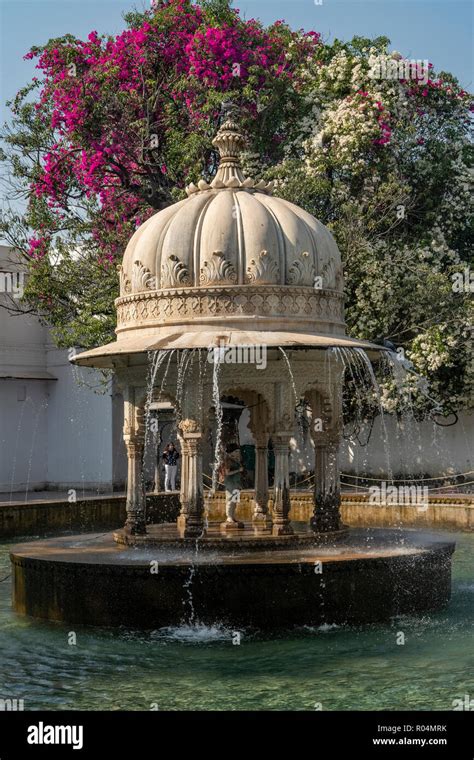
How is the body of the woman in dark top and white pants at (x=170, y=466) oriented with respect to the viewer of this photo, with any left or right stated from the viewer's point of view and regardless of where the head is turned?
facing the viewer

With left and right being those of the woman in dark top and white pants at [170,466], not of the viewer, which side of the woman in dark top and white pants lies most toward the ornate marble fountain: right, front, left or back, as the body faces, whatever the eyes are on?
front
